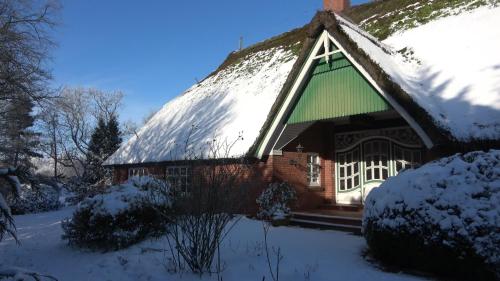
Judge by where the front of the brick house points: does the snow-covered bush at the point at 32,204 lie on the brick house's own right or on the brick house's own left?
on the brick house's own right

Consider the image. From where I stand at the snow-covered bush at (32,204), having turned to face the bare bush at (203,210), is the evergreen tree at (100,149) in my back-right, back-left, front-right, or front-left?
back-left

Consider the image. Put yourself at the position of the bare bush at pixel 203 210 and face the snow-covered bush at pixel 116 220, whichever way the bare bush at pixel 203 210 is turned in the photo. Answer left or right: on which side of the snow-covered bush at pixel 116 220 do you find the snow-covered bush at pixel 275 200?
right

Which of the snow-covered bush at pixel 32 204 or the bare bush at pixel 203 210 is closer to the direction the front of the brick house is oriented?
the bare bush
